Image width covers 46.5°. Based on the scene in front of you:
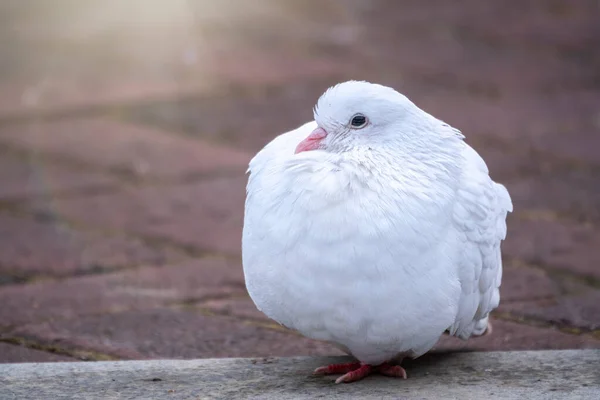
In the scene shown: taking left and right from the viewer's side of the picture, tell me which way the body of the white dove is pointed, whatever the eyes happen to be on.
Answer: facing the viewer and to the left of the viewer
